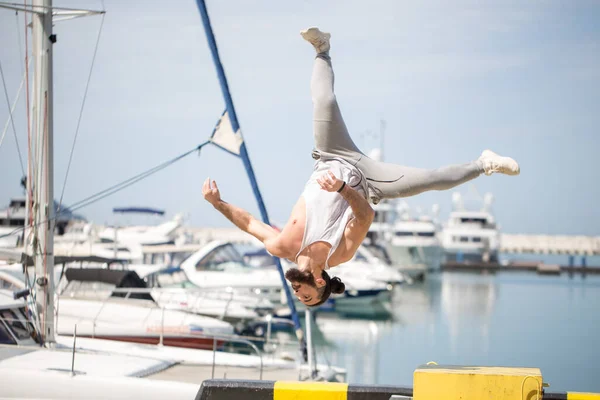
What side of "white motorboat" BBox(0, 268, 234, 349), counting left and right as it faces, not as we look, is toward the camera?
right

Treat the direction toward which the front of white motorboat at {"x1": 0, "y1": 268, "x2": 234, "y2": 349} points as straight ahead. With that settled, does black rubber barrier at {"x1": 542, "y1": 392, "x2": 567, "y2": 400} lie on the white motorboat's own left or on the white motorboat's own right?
on the white motorboat's own right

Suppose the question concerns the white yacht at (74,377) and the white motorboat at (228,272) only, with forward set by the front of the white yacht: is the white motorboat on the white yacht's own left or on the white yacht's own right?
on the white yacht's own left

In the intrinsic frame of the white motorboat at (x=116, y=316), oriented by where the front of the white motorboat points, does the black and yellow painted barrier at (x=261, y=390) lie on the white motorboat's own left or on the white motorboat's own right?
on the white motorboat's own right

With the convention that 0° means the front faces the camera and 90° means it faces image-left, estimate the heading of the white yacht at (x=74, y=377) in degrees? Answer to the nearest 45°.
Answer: approximately 270°

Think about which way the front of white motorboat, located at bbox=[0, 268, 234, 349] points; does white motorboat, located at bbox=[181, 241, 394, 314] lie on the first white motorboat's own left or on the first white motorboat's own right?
on the first white motorboat's own left

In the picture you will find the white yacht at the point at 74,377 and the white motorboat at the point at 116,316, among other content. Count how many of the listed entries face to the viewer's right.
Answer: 2

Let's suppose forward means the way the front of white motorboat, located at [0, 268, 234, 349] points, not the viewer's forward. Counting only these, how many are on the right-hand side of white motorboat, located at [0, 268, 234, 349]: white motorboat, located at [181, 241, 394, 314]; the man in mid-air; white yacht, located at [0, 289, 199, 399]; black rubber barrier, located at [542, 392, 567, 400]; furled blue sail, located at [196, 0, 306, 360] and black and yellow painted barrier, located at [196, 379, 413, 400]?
5

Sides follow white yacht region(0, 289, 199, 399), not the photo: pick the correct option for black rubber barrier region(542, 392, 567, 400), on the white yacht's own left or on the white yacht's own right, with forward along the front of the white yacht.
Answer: on the white yacht's own right

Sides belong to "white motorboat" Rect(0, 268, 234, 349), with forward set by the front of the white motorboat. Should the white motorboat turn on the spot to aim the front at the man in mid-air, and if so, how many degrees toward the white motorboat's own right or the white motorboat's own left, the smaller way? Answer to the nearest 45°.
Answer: approximately 90° to the white motorboat's own right

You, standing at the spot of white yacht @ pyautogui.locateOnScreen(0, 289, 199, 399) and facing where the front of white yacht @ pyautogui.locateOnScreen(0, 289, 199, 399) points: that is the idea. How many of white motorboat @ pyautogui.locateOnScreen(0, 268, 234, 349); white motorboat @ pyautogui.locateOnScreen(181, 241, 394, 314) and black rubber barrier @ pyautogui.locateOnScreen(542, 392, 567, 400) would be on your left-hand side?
2

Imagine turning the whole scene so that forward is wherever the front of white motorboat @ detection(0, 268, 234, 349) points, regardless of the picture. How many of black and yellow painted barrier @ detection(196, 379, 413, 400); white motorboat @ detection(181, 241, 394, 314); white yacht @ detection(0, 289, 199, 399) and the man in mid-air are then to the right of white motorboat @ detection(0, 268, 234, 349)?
3
